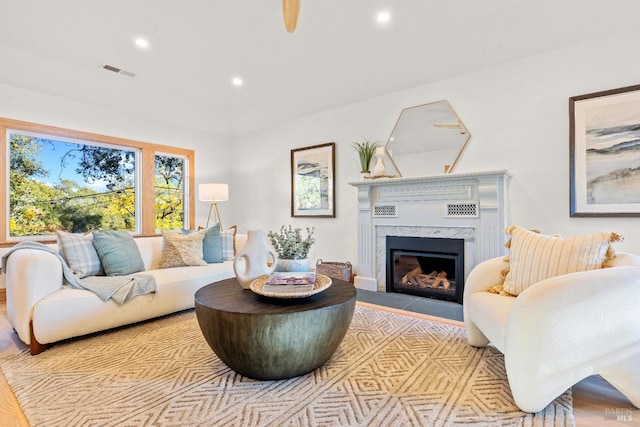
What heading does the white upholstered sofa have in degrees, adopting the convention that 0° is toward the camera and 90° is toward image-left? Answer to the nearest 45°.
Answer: approximately 315°

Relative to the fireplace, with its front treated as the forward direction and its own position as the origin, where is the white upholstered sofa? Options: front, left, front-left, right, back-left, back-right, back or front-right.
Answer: front

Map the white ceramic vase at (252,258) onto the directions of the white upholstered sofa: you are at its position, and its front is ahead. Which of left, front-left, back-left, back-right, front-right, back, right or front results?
front

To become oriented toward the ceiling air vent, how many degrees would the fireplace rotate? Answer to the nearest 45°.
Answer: approximately 45° to its right

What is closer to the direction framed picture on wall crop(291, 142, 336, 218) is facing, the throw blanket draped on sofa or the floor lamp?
the throw blanket draped on sofa

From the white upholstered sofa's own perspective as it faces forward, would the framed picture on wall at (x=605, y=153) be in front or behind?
in front

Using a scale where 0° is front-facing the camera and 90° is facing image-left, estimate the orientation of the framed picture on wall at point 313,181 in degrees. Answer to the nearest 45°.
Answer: approximately 45°

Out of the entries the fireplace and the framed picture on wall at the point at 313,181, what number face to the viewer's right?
0

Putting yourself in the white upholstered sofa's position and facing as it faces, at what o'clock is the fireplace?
The fireplace is roughly at 11 o'clock from the white upholstered sofa.

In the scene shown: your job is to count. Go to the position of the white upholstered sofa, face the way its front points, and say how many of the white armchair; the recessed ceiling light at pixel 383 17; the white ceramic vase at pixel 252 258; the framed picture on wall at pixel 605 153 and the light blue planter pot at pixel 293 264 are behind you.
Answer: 0

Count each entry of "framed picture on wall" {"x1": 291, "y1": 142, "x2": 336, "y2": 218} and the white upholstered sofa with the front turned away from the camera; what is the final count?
0

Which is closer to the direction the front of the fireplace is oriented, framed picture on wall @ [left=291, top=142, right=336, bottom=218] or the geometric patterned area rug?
the geometric patterned area rug

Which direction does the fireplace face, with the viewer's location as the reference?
facing the viewer and to the left of the viewer

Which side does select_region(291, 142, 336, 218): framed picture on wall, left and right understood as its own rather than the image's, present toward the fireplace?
left

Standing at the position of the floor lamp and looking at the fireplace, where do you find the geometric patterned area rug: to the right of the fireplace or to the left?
right

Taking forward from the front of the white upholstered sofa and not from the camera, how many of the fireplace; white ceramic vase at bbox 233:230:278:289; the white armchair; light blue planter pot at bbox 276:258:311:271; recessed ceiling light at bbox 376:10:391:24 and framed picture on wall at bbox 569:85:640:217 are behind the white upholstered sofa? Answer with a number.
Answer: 0

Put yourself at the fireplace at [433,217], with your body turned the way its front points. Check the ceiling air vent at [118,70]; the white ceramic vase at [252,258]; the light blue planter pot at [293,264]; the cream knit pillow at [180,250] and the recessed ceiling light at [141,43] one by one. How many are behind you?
0

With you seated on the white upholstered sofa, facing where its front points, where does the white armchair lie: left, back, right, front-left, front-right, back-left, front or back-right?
front

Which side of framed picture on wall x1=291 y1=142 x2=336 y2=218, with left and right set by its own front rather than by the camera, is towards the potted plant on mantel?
left
